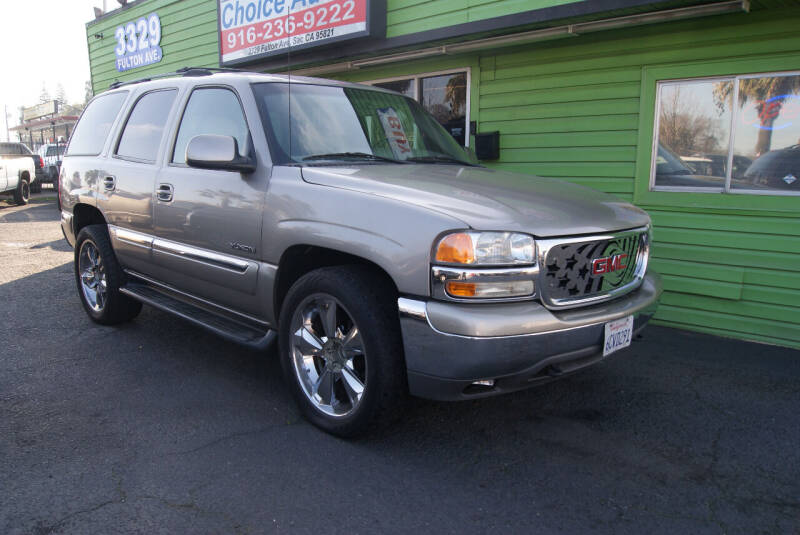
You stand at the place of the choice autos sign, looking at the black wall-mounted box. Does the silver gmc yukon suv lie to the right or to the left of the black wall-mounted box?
right

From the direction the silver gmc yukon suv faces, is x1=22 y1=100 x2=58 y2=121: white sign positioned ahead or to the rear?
to the rear

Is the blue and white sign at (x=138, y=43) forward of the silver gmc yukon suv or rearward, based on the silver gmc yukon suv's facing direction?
rearward

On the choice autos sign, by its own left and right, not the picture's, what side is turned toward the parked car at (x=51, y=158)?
right

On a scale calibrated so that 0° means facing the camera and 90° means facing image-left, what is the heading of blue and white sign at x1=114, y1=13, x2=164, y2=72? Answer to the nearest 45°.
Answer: approximately 45°

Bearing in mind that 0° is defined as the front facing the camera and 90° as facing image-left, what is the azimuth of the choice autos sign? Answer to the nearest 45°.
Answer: approximately 45°

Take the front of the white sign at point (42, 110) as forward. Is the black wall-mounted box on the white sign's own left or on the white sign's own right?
on the white sign's own left
